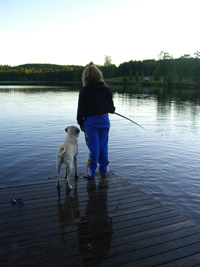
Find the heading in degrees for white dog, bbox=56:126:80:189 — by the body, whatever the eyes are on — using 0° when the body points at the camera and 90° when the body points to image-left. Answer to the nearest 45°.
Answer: approximately 225°

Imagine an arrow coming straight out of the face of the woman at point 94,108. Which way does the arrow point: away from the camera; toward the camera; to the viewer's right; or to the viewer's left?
away from the camera
